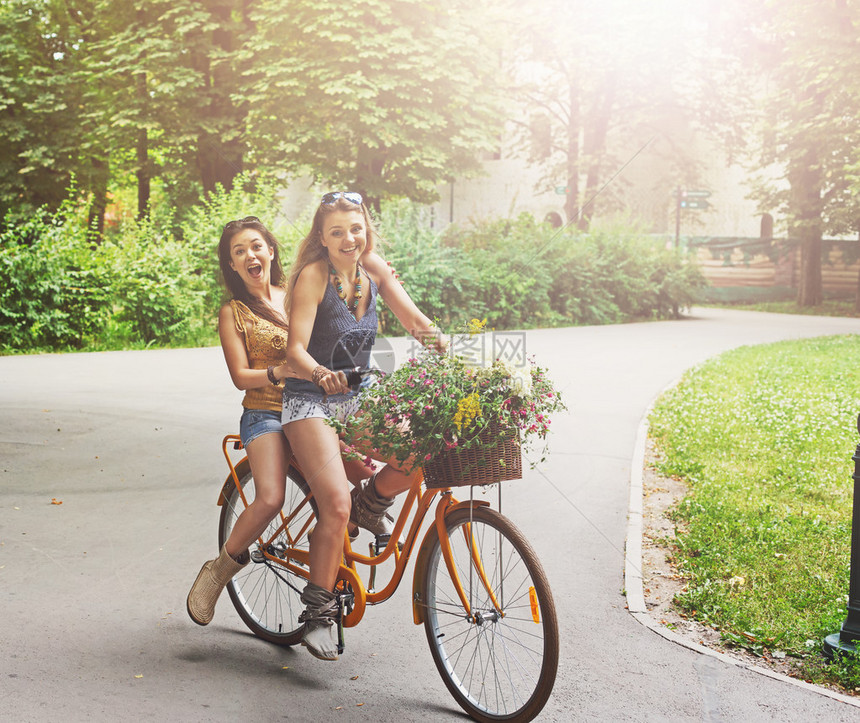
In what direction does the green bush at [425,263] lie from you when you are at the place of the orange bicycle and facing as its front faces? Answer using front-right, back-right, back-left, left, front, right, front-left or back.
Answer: back-left

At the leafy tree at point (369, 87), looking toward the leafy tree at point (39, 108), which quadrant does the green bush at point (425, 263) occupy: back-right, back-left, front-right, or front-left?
back-left

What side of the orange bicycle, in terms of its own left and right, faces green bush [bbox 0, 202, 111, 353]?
back

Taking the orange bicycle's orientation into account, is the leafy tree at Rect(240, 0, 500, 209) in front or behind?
behind

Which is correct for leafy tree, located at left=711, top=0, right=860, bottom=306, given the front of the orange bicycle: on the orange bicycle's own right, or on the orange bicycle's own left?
on the orange bicycle's own left

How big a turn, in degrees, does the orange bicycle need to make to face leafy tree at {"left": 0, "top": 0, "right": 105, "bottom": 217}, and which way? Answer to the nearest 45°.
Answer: approximately 135° to its left

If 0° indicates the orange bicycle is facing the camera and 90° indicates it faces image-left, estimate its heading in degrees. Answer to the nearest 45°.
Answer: approximately 315°
